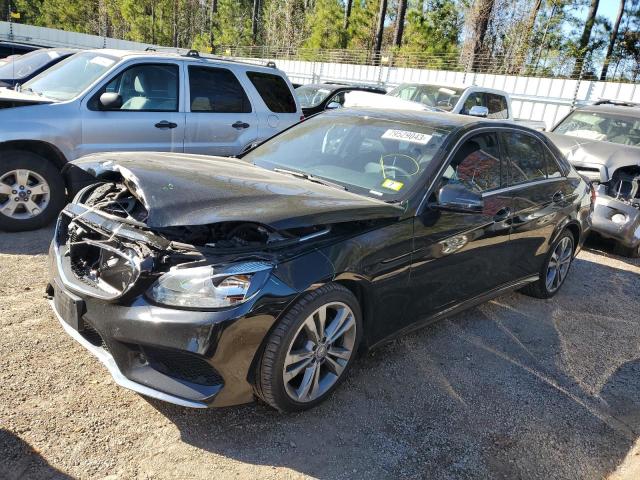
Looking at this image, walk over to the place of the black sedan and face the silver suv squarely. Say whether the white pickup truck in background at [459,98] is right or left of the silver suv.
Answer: right

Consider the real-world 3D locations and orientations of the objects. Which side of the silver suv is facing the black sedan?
left

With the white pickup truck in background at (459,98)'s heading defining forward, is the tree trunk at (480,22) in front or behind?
behind

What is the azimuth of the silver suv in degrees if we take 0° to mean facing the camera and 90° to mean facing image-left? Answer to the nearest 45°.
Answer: approximately 90°

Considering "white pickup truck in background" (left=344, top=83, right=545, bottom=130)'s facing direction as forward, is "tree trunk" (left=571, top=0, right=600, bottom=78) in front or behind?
behind

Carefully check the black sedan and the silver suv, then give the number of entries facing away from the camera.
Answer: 0

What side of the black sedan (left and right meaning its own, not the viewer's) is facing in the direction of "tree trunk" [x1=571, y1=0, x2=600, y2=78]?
back

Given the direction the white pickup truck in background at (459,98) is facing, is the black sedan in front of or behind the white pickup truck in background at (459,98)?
in front

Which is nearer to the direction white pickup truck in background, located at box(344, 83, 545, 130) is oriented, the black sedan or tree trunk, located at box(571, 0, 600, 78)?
the black sedan

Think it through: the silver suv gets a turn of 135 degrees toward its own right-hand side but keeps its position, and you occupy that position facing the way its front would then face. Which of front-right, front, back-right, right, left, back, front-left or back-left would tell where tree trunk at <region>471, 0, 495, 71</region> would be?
front

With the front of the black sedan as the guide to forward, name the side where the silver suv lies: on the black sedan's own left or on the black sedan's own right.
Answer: on the black sedan's own right

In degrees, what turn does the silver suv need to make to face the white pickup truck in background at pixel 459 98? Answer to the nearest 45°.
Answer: approximately 135° to its right

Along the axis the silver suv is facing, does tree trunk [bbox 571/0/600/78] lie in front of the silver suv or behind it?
behind
